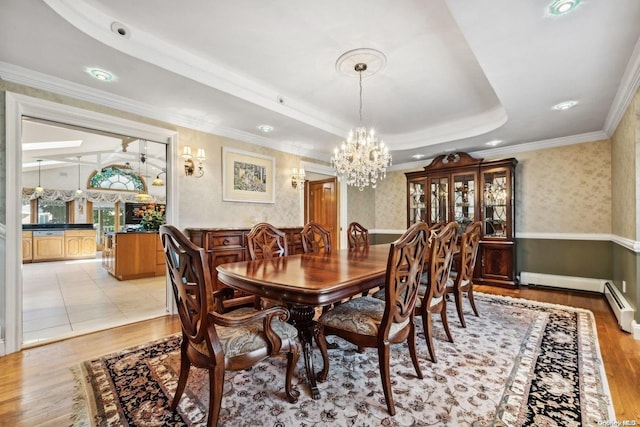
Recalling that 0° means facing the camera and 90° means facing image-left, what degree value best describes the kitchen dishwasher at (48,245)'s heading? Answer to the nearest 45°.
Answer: approximately 0°

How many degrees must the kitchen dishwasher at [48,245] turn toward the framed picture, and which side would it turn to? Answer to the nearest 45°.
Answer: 0° — it already faces it

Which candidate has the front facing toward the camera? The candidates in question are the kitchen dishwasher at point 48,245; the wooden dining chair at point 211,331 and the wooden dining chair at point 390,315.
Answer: the kitchen dishwasher

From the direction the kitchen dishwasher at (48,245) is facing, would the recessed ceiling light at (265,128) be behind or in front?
in front

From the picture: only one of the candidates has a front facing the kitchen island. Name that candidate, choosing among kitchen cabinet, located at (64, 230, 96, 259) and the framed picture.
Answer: the kitchen cabinet

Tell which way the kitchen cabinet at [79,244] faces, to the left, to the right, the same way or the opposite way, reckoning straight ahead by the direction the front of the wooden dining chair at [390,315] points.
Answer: the opposite way

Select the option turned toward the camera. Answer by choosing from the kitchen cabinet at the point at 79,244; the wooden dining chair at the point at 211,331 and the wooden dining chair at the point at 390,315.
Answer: the kitchen cabinet

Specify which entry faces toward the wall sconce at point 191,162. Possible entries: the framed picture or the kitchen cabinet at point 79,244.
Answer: the kitchen cabinet

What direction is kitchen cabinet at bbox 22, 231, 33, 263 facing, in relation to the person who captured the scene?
facing the viewer

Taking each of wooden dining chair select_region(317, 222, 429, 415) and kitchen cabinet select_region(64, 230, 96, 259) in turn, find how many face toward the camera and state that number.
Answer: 1

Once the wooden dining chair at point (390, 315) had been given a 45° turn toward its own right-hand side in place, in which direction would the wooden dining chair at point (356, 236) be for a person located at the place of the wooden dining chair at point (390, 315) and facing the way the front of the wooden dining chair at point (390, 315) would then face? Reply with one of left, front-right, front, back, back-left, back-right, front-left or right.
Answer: front

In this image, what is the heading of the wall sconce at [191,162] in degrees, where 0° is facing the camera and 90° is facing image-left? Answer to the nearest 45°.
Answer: approximately 315°

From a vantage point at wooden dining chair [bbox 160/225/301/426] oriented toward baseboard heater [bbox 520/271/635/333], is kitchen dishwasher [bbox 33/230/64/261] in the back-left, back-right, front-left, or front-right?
back-left

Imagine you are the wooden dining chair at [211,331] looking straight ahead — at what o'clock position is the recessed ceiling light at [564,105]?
The recessed ceiling light is roughly at 1 o'clock from the wooden dining chair.

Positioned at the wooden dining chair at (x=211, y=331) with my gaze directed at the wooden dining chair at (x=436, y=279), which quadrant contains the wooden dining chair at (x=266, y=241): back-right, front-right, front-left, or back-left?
front-left

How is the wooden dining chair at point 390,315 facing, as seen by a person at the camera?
facing away from the viewer and to the left of the viewer

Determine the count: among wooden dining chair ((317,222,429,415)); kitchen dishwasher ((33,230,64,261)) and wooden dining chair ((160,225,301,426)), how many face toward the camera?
1

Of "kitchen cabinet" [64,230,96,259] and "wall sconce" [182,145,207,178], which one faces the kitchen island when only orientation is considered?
the kitchen cabinet

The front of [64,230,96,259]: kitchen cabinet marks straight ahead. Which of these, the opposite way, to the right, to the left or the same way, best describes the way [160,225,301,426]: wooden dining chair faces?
to the left

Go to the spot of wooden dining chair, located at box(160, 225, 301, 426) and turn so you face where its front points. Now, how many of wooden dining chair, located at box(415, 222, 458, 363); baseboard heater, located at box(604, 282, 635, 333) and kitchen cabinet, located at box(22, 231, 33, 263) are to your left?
1

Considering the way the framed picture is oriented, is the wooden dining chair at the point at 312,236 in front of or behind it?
in front

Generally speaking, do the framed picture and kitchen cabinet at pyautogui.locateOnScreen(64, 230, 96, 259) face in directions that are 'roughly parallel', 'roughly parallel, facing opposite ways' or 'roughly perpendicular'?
roughly parallel
